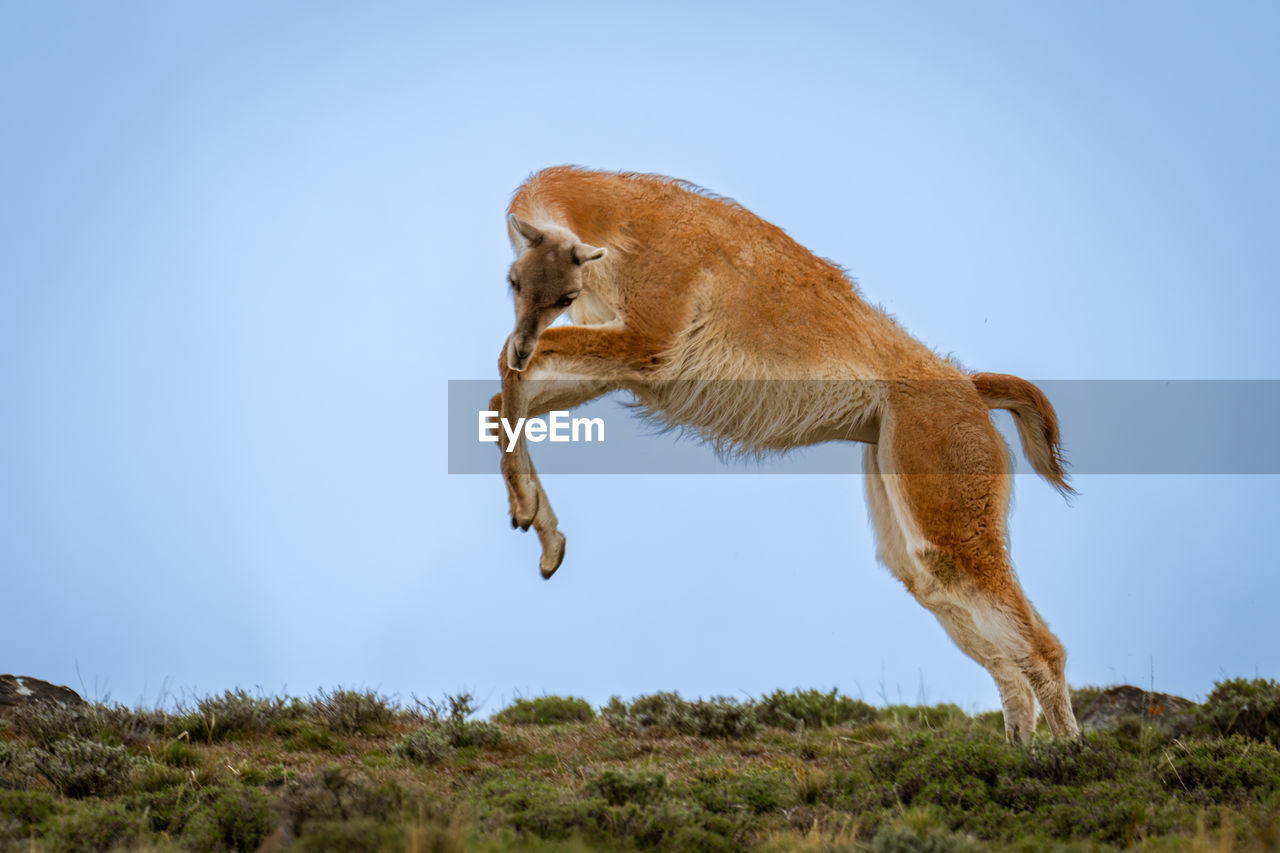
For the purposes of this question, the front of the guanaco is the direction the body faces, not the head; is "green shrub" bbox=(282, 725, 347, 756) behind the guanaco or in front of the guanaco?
in front

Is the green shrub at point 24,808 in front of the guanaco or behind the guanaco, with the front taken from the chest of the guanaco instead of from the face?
in front

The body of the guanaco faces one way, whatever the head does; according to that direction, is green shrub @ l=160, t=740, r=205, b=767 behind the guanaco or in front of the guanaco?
in front

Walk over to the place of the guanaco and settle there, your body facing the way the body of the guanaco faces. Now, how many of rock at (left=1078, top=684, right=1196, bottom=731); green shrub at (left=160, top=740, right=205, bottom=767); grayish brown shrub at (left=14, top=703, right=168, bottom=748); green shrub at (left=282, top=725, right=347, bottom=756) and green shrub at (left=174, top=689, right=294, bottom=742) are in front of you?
4

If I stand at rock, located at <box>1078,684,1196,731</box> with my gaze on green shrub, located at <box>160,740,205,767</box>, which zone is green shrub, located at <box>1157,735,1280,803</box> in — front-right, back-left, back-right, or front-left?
front-left

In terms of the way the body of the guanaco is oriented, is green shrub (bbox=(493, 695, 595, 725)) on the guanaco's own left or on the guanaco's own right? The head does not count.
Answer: on the guanaco's own right

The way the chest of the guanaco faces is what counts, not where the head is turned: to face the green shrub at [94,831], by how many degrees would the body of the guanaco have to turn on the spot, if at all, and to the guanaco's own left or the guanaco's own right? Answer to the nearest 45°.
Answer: approximately 45° to the guanaco's own left

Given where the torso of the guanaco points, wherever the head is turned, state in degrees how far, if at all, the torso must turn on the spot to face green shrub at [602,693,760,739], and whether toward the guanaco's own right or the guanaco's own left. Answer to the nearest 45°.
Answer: approximately 90° to the guanaco's own right

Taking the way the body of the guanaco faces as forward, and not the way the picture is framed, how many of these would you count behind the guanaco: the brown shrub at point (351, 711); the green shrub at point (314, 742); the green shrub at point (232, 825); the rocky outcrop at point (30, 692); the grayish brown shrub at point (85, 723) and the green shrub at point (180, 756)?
0

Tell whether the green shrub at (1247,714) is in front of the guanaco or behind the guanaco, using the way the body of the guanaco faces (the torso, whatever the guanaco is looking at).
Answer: behind

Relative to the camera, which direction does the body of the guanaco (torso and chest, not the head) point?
to the viewer's left
